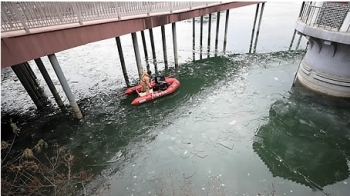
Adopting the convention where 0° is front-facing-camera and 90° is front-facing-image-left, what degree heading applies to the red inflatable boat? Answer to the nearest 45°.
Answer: approximately 225°
